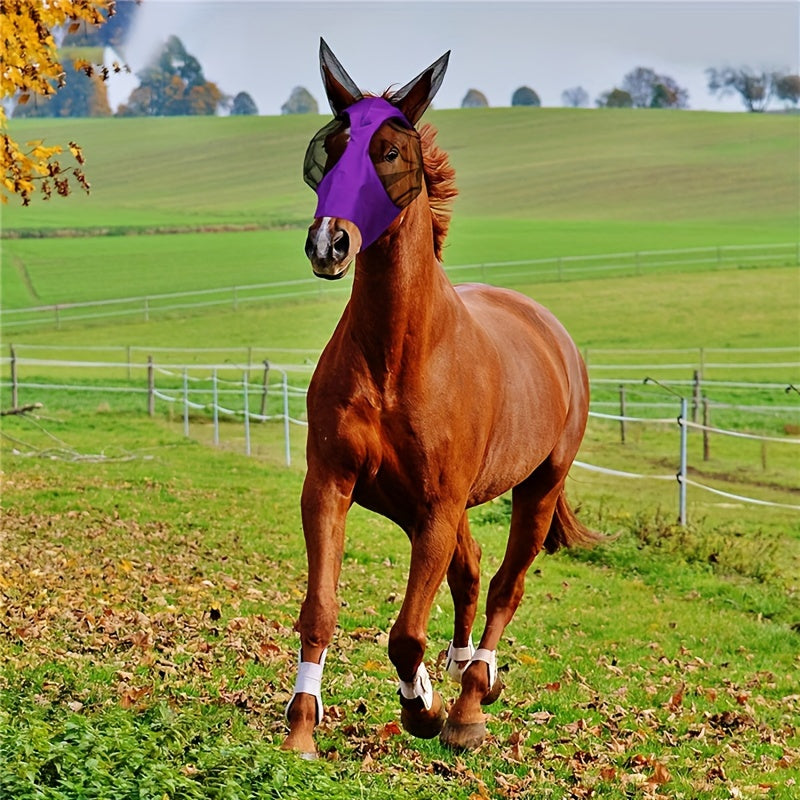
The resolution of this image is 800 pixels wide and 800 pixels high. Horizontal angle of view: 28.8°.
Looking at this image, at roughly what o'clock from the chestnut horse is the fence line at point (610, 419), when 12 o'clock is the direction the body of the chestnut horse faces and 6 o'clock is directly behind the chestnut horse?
The fence line is roughly at 5 o'clock from the chestnut horse.

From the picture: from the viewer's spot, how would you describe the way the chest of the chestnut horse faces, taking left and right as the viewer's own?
facing the viewer and to the left of the viewer

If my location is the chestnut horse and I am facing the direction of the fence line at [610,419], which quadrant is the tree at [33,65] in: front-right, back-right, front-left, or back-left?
front-left

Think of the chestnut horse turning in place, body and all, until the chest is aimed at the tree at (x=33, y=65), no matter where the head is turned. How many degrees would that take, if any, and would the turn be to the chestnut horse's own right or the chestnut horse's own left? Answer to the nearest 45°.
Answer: approximately 90° to the chestnut horse's own right
